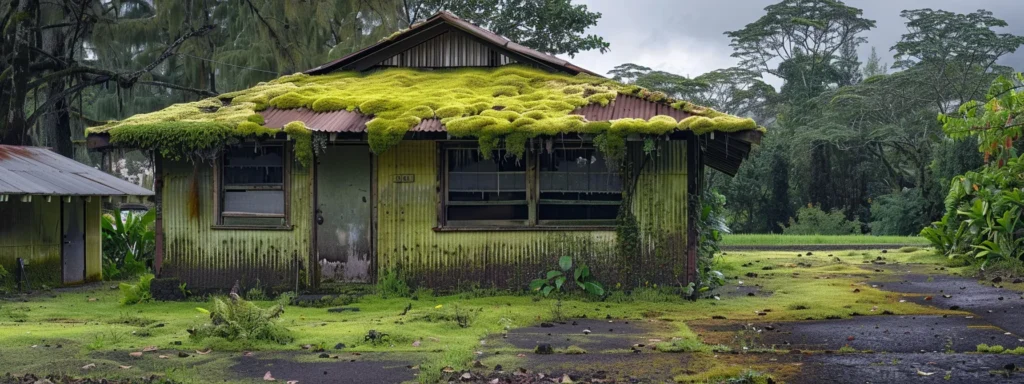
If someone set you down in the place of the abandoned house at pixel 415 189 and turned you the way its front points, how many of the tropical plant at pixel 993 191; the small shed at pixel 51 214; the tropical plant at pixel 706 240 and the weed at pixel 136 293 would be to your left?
2

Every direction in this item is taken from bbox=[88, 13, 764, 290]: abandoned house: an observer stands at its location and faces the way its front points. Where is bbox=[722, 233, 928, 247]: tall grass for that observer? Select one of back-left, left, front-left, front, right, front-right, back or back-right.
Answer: back-left

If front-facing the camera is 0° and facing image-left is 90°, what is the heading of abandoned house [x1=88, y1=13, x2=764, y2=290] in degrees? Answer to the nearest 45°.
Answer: approximately 0°

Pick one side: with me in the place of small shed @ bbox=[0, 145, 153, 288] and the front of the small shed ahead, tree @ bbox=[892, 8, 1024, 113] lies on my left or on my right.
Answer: on my left

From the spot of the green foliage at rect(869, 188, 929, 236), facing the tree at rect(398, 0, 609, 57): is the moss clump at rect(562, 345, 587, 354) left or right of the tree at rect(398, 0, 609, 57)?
left

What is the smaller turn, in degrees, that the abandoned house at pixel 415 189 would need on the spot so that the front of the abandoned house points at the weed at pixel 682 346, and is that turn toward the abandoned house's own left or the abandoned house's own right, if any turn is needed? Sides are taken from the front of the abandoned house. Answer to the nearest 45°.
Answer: approximately 45° to the abandoned house's own left

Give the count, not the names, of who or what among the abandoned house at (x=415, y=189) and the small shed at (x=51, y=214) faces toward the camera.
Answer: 2
